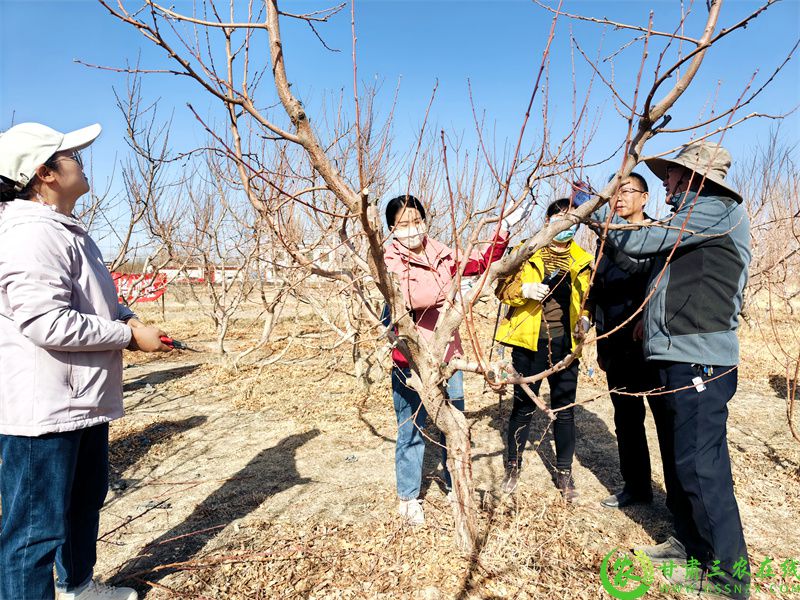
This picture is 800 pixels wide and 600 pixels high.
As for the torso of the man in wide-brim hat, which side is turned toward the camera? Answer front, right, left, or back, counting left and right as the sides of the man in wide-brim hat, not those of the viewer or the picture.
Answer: left

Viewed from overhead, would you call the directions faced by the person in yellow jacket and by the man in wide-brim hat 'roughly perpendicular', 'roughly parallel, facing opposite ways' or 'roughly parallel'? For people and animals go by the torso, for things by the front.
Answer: roughly perpendicular

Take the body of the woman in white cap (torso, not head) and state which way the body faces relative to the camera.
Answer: to the viewer's right

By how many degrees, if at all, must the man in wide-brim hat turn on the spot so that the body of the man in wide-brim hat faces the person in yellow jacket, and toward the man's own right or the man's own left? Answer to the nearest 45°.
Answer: approximately 45° to the man's own right

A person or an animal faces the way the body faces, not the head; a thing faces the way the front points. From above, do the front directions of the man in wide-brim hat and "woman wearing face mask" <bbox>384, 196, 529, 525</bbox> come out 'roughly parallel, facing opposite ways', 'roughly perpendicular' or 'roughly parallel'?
roughly perpendicular

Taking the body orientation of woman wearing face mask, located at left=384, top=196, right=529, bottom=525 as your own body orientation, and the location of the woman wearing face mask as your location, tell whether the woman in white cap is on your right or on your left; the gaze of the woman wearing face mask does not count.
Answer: on your right

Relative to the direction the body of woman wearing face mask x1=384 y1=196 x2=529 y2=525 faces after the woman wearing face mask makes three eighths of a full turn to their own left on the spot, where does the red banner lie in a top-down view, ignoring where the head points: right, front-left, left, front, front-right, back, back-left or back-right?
left

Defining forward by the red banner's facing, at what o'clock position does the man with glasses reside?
The man with glasses is roughly at 11 o'clock from the red banner.

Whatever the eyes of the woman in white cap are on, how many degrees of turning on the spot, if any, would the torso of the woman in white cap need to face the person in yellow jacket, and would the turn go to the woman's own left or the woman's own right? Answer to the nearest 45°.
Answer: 0° — they already face them

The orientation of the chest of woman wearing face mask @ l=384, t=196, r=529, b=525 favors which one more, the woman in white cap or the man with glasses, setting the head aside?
the woman in white cap
